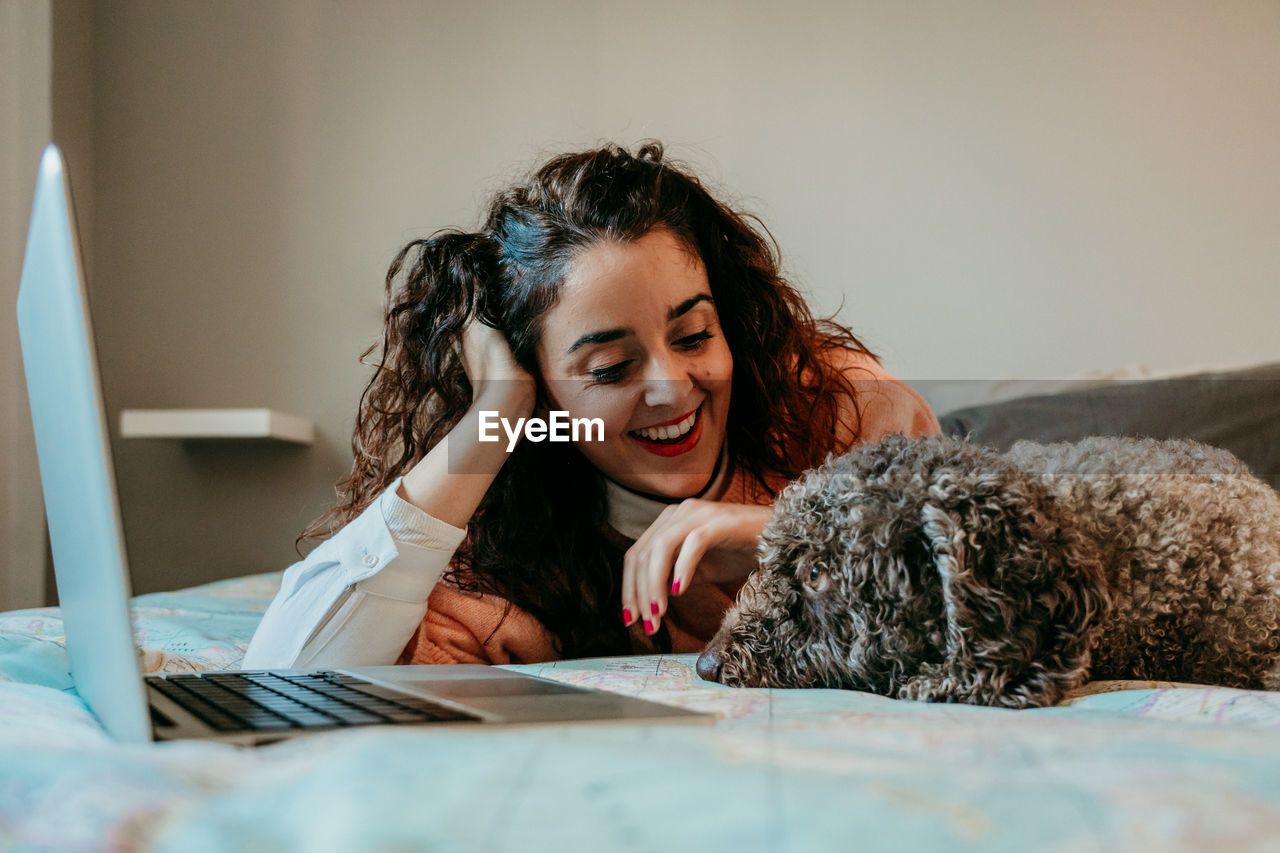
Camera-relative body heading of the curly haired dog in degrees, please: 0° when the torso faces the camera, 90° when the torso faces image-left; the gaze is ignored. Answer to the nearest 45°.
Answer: approximately 90°
